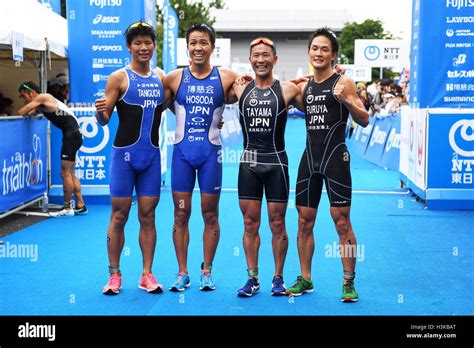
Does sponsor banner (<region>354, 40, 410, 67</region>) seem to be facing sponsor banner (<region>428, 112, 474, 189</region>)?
yes

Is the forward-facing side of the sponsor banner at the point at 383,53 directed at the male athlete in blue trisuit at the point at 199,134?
yes

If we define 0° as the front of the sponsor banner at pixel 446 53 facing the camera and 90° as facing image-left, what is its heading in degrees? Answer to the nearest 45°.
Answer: approximately 0°

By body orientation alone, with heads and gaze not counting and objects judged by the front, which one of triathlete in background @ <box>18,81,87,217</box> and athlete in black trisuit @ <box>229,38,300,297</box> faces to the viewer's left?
the triathlete in background

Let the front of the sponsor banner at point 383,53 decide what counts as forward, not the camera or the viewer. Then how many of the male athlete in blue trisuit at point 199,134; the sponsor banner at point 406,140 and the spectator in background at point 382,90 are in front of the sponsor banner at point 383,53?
3

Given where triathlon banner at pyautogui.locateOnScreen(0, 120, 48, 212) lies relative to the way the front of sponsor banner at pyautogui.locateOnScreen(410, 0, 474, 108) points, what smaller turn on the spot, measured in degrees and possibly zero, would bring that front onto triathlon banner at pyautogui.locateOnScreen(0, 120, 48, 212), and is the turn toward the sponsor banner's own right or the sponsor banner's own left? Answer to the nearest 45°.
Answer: approximately 45° to the sponsor banner's own right

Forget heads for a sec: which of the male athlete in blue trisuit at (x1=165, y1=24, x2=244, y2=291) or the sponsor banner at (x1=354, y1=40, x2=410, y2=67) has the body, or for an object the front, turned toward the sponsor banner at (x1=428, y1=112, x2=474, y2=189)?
the sponsor banner at (x1=354, y1=40, x2=410, y2=67)

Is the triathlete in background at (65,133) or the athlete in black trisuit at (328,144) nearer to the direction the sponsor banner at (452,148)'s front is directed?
the athlete in black trisuit

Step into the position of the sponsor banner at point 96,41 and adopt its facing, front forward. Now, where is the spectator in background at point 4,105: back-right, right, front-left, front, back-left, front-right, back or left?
back-right

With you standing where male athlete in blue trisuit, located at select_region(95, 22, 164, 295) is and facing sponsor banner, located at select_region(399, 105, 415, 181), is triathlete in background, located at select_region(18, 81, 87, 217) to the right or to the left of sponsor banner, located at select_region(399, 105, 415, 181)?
left
